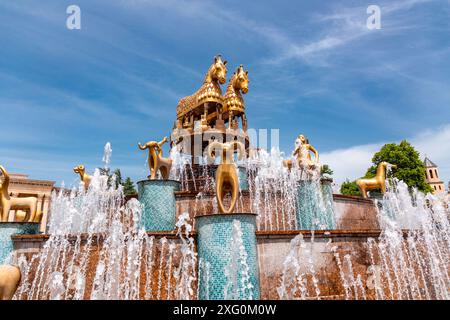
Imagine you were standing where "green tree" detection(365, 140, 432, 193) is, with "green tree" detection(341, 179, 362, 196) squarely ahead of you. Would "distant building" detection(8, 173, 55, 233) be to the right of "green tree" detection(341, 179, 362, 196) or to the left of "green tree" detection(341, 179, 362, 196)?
left

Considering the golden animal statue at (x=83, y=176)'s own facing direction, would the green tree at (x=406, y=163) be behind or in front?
behind

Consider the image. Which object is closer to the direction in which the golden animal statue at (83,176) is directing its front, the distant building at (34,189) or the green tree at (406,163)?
the distant building

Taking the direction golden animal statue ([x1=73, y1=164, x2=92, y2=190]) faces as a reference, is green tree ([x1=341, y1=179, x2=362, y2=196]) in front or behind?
behind

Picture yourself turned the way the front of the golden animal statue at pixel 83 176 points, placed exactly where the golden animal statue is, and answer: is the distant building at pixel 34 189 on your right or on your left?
on your right

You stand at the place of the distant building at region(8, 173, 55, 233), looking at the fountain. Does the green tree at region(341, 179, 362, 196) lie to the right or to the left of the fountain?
left

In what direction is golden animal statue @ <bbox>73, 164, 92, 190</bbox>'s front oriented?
to the viewer's left
